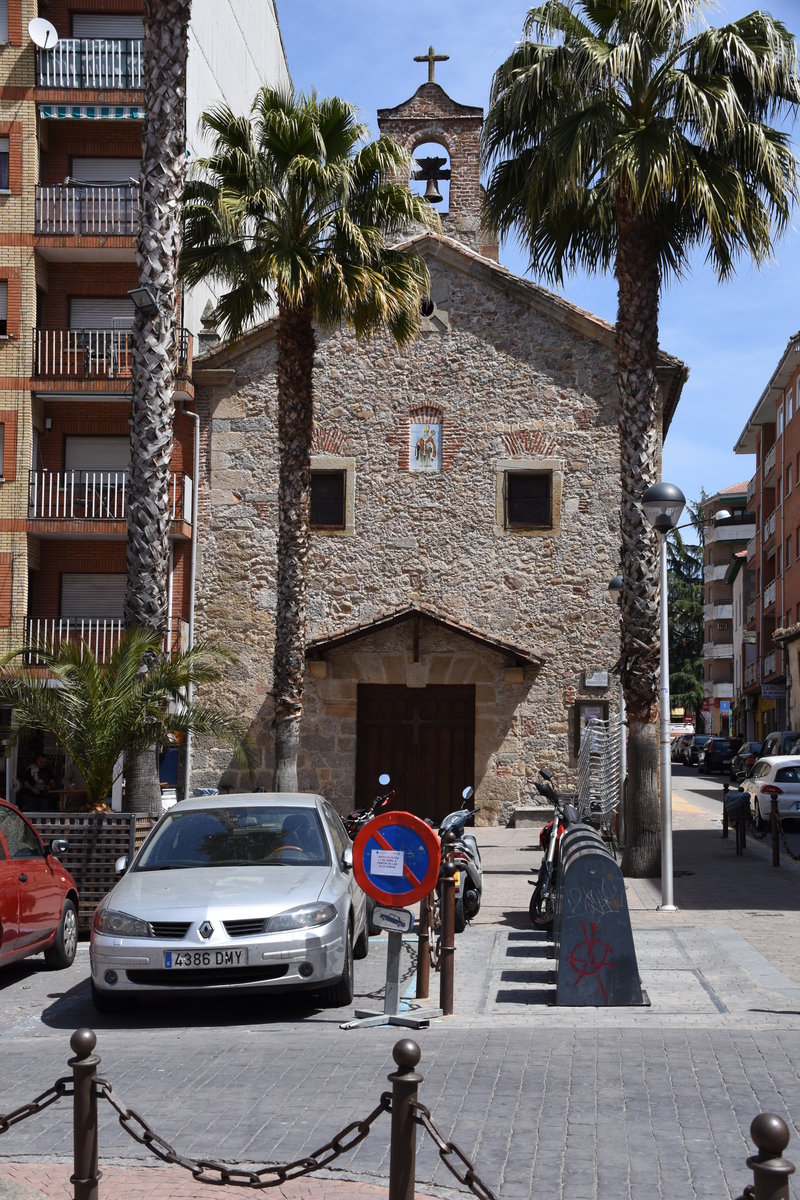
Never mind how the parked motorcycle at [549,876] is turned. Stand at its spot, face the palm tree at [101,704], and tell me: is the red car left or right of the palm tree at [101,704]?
left

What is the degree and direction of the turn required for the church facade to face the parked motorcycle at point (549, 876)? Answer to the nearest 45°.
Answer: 0° — it already faces it

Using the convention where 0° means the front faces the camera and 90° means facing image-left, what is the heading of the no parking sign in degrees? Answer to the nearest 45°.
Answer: approximately 0°

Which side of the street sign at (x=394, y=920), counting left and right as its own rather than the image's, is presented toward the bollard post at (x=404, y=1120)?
front

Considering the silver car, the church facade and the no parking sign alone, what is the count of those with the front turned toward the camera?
3

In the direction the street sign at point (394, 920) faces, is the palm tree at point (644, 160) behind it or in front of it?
behind

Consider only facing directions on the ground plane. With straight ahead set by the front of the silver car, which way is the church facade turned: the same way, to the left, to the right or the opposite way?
the same way

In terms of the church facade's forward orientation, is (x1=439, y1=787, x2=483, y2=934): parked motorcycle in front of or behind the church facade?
in front

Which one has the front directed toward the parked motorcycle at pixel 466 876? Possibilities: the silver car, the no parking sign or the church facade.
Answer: the church facade

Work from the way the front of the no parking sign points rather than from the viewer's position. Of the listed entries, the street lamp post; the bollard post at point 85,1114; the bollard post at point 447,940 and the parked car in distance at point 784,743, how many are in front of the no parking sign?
1

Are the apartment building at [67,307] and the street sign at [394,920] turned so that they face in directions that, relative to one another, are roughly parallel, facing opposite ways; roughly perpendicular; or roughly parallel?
roughly parallel

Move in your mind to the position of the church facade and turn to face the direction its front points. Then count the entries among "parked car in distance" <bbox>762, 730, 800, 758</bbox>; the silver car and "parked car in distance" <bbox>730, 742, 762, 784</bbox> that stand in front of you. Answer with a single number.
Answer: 1

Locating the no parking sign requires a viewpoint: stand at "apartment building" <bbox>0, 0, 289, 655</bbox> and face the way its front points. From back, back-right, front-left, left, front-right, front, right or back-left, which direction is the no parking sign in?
front

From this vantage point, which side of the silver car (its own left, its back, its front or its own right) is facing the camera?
front

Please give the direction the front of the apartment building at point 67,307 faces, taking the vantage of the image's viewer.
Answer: facing the viewer
